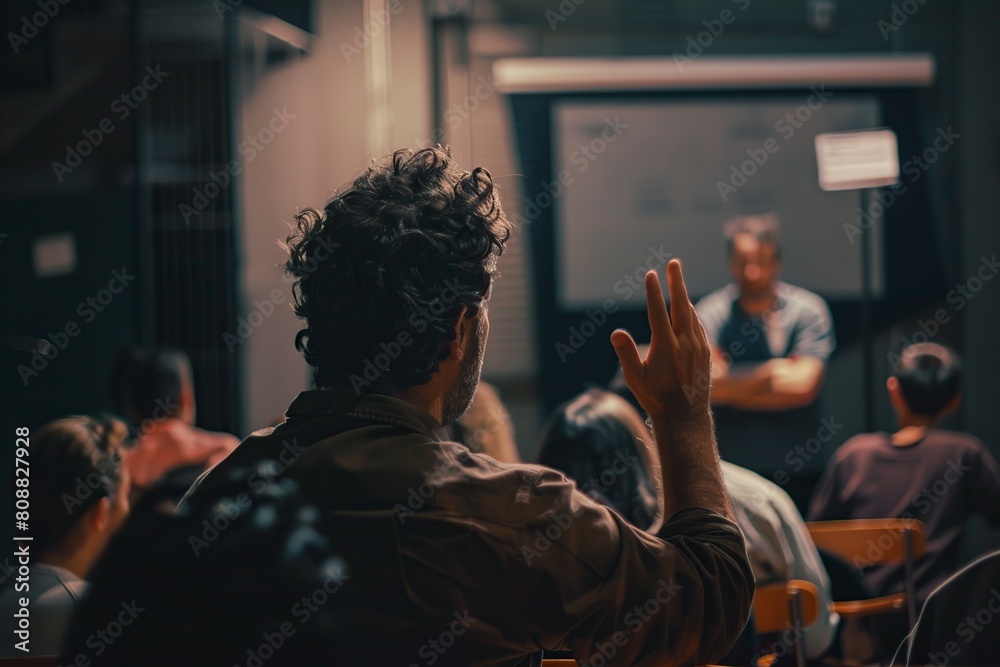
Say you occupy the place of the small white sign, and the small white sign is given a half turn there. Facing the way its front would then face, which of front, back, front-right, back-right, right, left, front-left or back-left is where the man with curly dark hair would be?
back

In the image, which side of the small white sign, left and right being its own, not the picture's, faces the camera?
front

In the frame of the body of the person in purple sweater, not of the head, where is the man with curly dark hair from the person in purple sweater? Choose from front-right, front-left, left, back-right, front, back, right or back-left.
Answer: back

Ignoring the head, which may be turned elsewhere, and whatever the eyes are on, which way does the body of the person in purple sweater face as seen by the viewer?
away from the camera

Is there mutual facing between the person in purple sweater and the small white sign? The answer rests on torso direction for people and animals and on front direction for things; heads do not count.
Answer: yes

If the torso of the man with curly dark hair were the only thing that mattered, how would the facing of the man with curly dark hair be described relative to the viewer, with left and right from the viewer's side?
facing away from the viewer and to the right of the viewer

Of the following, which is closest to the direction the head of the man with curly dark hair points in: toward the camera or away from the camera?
away from the camera

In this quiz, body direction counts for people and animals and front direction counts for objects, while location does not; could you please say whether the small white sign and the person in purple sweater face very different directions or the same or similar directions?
very different directions

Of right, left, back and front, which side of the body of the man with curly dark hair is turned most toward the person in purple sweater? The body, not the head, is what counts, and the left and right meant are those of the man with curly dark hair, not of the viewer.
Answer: front

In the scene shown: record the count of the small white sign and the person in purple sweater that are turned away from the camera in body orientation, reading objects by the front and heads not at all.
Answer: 1

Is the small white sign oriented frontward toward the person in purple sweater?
yes

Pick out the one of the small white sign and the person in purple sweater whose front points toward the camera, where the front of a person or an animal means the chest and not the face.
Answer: the small white sign

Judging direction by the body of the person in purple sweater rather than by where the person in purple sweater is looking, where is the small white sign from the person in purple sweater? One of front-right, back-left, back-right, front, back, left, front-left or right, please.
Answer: front
